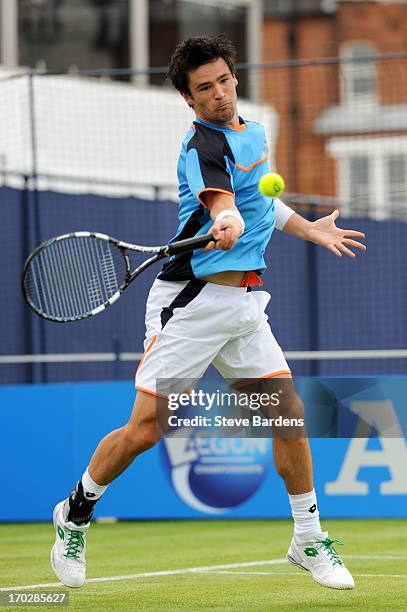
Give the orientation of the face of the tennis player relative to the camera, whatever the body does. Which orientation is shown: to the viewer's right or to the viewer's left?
to the viewer's right

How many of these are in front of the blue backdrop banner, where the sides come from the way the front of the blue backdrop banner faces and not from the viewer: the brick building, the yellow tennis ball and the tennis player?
2

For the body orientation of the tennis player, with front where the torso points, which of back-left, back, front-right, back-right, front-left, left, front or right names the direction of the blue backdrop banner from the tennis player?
back-left

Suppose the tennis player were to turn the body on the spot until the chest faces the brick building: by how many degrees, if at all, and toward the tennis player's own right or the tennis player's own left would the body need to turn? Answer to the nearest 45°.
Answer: approximately 135° to the tennis player's own left

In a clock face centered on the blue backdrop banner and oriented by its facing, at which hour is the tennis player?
The tennis player is roughly at 12 o'clock from the blue backdrop banner.

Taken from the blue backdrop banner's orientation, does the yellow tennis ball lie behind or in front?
in front

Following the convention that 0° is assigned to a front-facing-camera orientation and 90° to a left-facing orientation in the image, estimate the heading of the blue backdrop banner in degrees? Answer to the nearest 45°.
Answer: approximately 0°
